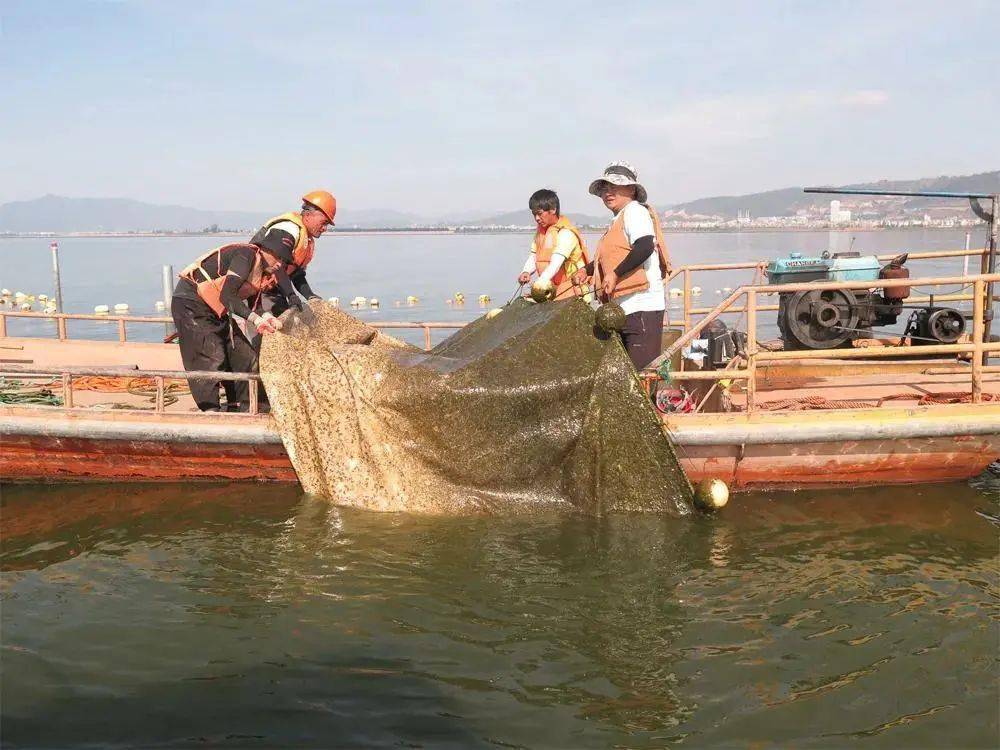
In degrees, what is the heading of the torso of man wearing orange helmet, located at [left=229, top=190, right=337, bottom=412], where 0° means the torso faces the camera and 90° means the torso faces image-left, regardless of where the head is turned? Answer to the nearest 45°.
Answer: approximately 270°

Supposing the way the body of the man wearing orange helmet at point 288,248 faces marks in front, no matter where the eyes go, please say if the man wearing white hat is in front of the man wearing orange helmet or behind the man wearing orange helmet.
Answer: in front

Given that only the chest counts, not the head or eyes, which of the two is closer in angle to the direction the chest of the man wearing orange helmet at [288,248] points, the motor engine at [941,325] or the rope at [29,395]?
the motor engine

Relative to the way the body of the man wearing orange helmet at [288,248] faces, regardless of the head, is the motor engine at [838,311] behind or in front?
in front

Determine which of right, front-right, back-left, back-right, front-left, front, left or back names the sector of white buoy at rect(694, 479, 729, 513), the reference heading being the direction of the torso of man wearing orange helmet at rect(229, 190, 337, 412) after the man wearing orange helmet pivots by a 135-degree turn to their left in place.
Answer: back

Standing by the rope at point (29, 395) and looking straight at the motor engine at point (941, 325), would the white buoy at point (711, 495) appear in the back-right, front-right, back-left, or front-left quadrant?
front-right

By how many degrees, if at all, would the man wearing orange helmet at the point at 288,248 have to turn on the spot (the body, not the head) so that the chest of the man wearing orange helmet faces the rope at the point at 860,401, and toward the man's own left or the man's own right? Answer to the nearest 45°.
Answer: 0° — they already face it

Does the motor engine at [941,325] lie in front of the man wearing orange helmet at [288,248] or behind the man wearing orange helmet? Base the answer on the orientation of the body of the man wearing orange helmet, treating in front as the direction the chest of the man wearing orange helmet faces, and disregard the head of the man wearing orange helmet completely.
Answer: in front

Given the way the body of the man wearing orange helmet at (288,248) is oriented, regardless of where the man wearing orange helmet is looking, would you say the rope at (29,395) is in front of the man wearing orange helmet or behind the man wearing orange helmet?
behind

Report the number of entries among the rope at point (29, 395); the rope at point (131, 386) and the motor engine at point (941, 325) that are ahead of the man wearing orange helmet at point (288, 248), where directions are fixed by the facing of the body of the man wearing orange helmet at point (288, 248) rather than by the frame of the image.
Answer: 1

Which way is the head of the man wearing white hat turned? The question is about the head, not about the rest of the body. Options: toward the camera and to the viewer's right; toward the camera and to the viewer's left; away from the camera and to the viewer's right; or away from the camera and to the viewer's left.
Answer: toward the camera and to the viewer's left
